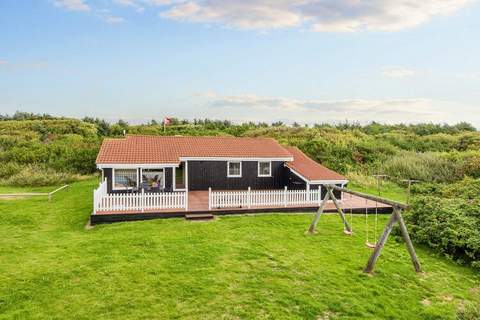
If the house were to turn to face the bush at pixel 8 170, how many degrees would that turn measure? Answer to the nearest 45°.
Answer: approximately 135° to its right

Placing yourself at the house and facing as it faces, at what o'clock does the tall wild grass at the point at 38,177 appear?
The tall wild grass is roughly at 4 o'clock from the house.

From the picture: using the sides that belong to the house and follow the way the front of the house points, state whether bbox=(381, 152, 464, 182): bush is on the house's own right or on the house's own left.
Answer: on the house's own left

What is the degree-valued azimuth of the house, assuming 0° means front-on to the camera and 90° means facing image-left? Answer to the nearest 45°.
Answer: approximately 0°

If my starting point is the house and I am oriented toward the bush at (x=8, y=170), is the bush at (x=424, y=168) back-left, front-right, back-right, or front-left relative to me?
back-right
